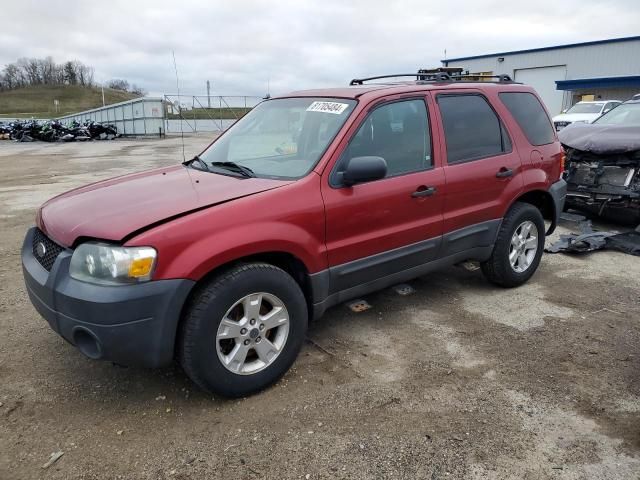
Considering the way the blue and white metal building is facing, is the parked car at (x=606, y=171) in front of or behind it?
in front

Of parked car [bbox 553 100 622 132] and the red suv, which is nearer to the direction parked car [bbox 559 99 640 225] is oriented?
the red suv

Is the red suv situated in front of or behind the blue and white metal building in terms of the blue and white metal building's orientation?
in front

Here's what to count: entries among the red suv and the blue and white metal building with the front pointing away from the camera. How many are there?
0

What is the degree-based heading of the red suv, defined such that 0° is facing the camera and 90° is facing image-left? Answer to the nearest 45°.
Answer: approximately 45°

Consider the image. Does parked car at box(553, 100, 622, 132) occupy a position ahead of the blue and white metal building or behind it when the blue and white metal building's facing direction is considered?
ahead

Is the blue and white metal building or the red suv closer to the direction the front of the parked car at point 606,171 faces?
the red suv

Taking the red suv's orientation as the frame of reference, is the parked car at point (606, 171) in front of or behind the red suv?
behind

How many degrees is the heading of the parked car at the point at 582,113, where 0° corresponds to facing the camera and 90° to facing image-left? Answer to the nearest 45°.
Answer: approximately 45°

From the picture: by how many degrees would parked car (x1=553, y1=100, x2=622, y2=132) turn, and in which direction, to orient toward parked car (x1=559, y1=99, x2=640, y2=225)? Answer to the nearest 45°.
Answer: approximately 45° to its left

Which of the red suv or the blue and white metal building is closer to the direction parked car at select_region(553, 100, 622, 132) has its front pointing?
the red suv
